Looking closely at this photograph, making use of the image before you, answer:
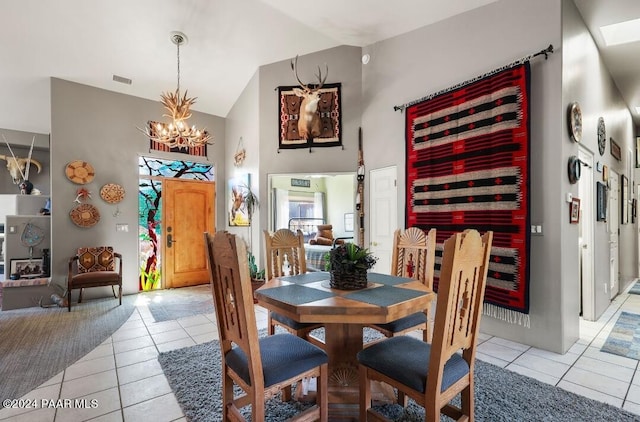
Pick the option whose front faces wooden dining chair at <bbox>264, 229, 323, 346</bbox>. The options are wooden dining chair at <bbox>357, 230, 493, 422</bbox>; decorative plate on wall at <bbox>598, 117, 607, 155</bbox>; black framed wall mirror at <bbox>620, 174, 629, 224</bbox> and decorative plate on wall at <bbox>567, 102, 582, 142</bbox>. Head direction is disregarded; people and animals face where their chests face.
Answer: wooden dining chair at <bbox>357, 230, 493, 422</bbox>

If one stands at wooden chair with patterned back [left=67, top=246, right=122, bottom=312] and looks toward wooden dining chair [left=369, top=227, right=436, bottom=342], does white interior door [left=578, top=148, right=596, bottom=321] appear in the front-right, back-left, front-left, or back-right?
front-left

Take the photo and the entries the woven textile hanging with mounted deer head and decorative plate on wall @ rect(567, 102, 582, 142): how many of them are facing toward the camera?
1

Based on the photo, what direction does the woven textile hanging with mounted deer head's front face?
toward the camera

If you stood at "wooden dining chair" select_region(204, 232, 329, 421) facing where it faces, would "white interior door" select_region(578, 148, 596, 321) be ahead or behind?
ahead

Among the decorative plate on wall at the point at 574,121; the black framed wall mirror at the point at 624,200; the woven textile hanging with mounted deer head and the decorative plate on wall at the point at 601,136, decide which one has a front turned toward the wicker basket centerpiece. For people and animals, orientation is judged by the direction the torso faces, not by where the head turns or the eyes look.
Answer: the woven textile hanging with mounted deer head

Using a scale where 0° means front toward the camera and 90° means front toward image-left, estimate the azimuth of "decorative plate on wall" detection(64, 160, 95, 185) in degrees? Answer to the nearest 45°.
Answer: approximately 0°

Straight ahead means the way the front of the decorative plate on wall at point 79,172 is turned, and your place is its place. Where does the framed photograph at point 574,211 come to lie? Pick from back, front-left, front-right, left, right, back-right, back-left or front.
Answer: front-left

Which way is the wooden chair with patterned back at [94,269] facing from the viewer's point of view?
toward the camera

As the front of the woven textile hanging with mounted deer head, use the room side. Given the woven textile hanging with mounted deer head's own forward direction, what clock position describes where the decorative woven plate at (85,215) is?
The decorative woven plate is roughly at 3 o'clock from the woven textile hanging with mounted deer head.
